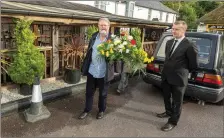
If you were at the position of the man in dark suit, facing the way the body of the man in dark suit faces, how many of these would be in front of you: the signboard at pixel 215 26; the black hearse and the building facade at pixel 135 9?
0

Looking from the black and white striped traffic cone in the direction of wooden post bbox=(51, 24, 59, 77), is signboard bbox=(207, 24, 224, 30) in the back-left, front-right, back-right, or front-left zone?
front-right

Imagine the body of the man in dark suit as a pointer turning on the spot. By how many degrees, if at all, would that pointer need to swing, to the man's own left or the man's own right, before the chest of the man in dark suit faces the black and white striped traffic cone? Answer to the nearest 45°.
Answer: approximately 45° to the man's own right

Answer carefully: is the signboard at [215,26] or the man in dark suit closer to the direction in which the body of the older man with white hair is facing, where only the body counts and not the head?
the man in dark suit

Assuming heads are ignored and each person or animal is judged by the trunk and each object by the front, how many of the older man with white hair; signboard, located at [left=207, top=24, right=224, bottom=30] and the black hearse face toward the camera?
2

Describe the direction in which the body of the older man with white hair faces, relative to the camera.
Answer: toward the camera

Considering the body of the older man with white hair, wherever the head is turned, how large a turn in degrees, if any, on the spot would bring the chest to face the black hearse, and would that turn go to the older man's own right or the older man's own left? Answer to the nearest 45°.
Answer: approximately 90° to the older man's own left

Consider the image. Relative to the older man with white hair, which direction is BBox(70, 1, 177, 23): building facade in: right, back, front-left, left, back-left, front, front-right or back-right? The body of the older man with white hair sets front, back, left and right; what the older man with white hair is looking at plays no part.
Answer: back

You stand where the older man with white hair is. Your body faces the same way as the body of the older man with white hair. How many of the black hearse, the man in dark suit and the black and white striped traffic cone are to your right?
1

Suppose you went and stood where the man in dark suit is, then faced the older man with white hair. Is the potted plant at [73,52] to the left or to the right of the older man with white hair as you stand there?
right

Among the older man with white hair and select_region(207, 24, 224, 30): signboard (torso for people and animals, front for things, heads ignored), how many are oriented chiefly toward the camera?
2

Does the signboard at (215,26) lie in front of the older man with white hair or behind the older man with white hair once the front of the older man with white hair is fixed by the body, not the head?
behind

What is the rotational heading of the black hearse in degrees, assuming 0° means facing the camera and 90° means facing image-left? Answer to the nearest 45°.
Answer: approximately 225°

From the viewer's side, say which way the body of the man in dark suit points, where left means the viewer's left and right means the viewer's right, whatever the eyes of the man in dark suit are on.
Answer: facing the viewer and to the left of the viewer

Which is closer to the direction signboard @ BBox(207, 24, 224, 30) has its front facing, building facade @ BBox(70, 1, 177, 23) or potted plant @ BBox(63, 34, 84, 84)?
the potted plant

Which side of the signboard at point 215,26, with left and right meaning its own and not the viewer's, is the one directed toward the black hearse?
front

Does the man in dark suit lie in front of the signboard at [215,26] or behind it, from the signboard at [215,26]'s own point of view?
in front

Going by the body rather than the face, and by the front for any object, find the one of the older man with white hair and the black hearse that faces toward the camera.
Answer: the older man with white hair

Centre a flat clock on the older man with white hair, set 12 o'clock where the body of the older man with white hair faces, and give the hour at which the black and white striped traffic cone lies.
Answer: The black and white striped traffic cone is roughly at 3 o'clock from the older man with white hair.

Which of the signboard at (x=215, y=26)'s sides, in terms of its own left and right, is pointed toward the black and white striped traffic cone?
front
